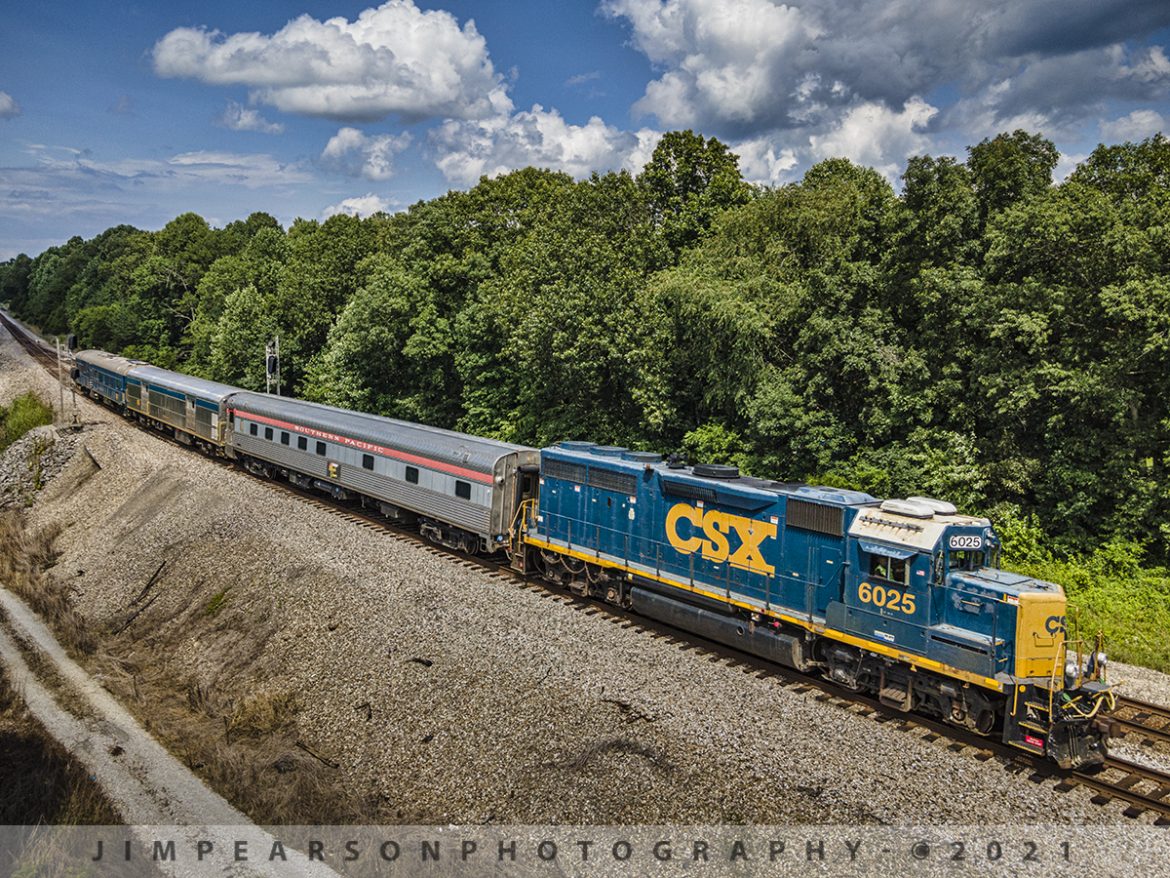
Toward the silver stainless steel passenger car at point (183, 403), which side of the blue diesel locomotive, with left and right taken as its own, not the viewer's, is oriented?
back

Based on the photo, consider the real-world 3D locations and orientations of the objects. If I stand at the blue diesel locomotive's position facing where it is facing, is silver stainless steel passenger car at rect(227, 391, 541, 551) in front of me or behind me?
behind

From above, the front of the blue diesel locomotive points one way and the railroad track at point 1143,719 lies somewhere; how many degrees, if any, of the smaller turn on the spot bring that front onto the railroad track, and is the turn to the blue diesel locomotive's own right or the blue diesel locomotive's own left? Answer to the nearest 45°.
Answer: approximately 45° to the blue diesel locomotive's own left

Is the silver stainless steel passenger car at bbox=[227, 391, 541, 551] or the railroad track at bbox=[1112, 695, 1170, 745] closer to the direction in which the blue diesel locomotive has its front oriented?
the railroad track

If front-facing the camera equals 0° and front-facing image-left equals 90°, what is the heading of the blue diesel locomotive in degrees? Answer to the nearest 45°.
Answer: approximately 315°

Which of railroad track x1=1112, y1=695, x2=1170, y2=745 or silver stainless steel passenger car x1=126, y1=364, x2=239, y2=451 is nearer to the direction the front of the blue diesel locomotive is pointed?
the railroad track
